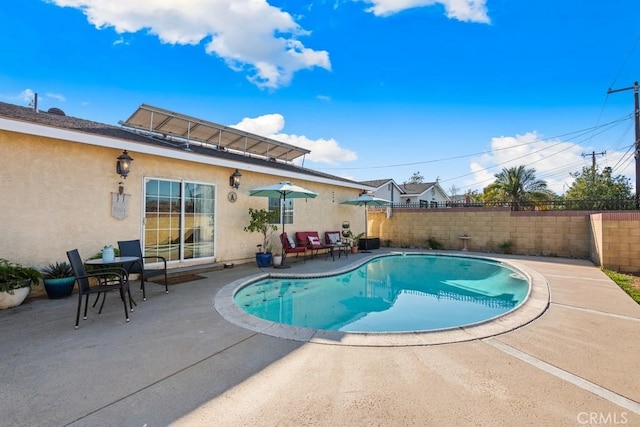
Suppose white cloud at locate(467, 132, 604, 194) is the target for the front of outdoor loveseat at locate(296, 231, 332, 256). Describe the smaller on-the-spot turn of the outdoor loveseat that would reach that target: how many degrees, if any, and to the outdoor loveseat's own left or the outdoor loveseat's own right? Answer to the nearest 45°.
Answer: approximately 90° to the outdoor loveseat's own left

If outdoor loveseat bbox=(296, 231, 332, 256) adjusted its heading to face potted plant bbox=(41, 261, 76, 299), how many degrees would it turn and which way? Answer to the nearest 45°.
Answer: approximately 90° to its right

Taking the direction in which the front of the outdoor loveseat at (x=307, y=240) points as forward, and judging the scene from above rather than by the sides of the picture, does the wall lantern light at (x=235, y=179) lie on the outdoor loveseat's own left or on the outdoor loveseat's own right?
on the outdoor loveseat's own right

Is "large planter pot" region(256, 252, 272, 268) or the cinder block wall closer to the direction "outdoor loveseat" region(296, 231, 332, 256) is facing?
the cinder block wall

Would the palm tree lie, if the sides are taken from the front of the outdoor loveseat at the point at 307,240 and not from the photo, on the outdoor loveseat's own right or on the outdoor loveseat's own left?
on the outdoor loveseat's own left

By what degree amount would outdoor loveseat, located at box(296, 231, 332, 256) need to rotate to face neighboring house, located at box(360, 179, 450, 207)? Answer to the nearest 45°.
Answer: approximately 90° to its left

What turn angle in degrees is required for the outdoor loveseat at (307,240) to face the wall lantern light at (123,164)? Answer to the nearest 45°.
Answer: approximately 90° to its right

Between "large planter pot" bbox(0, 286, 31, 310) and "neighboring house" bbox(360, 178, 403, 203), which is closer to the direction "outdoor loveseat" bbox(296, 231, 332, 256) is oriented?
the large planter pot

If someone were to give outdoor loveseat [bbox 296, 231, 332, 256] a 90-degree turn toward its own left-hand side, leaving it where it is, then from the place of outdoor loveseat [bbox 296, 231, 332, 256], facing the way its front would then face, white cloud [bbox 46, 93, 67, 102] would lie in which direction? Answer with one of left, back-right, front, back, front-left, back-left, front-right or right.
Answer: back-left

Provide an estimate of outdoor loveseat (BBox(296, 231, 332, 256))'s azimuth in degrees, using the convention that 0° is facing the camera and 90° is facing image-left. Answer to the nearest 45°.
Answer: approximately 315°
